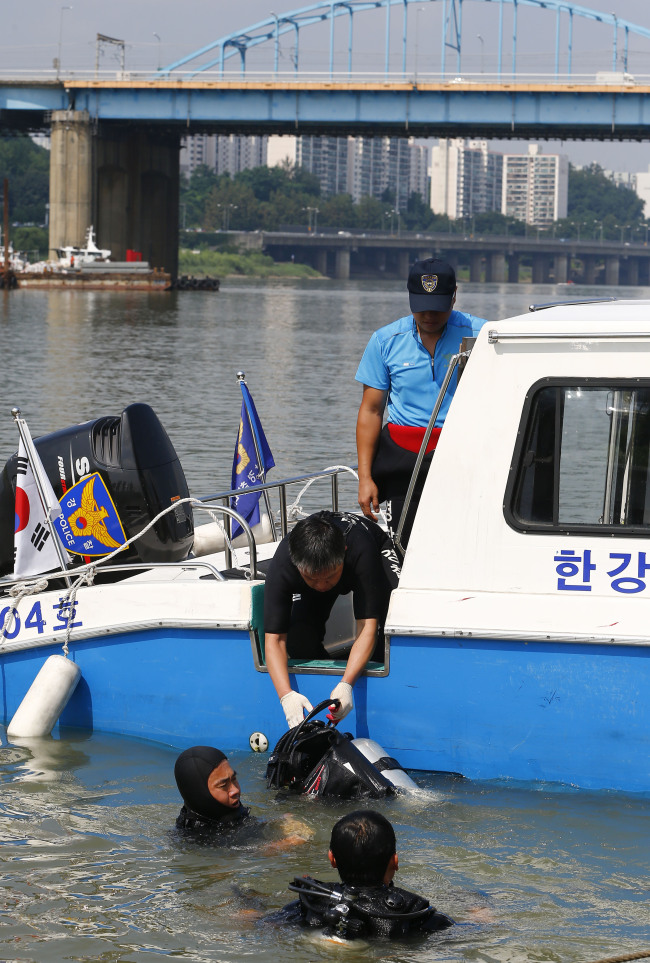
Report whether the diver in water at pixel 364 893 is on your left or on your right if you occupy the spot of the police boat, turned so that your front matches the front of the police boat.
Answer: on your right

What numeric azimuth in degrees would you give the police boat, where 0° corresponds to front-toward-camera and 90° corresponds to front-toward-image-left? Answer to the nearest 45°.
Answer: approximately 270°

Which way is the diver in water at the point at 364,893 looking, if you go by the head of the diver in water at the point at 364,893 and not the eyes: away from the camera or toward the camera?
away from the camera
